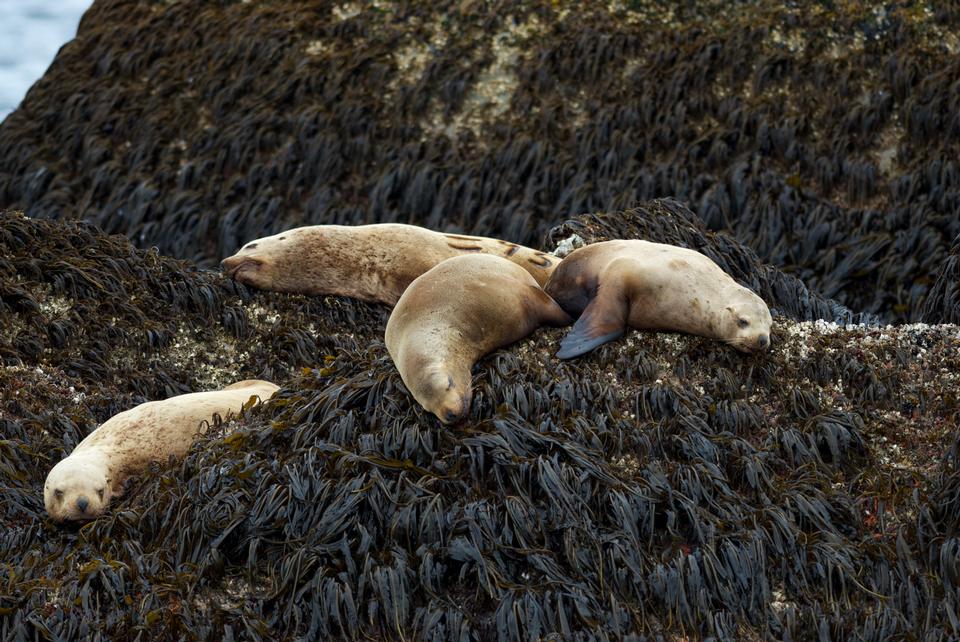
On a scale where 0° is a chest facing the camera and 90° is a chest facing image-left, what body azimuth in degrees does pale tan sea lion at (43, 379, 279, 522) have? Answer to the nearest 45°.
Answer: approximately 45°

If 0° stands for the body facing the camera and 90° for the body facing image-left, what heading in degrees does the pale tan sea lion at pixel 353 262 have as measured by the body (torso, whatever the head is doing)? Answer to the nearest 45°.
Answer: approximately 90°

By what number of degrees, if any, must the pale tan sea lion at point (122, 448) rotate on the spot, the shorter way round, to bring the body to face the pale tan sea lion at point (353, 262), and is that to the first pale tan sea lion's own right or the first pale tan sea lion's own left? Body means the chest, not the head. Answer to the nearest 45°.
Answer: approximately 180°

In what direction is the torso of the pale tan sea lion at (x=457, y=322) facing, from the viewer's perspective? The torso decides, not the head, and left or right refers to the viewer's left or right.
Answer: facing the viewer and to the left of the viewer

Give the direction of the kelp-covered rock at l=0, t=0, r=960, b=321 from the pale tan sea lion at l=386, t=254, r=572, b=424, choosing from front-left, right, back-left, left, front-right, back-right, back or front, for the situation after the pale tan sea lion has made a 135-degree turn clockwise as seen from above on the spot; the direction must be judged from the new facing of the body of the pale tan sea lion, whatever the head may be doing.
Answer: front

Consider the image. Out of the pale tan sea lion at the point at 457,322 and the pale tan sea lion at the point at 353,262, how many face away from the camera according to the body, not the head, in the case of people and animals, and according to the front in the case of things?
0

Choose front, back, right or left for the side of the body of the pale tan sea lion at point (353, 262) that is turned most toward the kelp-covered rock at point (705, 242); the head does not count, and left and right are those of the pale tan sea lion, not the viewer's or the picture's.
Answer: back

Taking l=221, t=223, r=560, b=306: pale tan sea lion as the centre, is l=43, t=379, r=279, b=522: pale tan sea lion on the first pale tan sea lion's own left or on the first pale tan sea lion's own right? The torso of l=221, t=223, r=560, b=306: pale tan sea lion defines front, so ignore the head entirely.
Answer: on the first pale tan sea lion's own left

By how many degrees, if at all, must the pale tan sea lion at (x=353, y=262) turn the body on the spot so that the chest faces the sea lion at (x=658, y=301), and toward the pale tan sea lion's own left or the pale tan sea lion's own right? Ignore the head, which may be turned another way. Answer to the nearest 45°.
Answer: approximately 135° to the pale tan sea lion's own left
